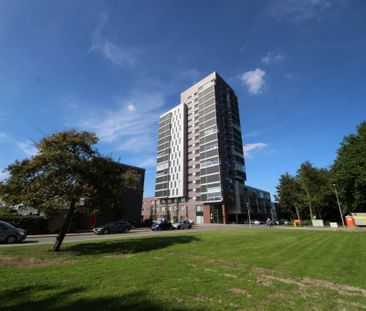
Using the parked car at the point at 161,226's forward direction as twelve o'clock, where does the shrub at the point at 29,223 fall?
The shrub is roughly at 1 o'clock from the parked car.

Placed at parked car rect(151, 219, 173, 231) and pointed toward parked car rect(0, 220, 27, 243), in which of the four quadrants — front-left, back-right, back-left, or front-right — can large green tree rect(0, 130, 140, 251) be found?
front-left

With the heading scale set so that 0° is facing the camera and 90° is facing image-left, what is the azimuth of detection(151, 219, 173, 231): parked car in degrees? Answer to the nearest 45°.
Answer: approximately 45°

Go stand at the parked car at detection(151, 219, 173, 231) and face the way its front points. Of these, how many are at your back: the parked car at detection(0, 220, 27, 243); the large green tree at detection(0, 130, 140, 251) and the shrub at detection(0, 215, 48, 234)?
0

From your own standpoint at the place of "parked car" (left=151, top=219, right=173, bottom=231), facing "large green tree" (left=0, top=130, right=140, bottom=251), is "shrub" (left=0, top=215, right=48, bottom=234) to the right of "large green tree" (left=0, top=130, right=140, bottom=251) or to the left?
right

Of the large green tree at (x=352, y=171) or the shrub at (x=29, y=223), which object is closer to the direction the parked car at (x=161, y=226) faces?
the shrub

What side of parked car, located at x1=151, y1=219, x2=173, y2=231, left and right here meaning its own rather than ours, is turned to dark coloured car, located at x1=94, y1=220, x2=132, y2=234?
front

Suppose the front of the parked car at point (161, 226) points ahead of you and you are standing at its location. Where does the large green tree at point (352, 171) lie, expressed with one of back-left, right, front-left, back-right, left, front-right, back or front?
back-left

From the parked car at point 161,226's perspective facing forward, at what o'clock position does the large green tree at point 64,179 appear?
The large green tree is roughly at 11 o'clock from the parked car.

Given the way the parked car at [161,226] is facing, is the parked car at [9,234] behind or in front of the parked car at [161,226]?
in front

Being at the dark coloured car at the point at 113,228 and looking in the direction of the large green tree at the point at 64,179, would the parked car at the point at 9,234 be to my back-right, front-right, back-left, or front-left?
front-right

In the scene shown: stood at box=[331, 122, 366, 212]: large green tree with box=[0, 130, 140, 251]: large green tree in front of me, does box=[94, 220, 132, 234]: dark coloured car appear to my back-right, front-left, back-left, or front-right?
front-right

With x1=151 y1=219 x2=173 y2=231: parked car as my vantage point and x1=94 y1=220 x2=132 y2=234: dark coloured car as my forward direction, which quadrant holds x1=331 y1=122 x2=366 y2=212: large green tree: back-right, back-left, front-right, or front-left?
back-left
